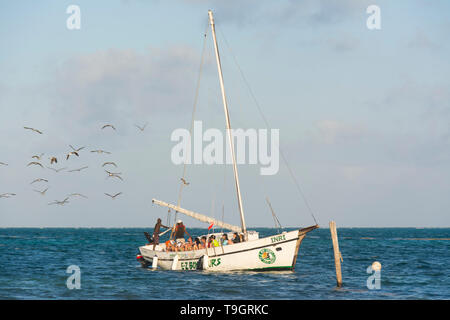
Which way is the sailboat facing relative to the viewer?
to the viewer's right
